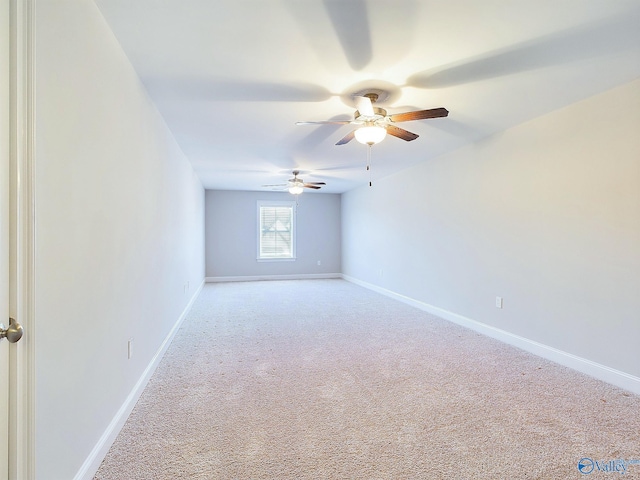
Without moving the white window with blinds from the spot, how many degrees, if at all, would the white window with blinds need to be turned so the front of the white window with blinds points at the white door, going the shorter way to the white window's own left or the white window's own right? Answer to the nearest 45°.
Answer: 0° — it already faces it

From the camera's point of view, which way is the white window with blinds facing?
toward the camera

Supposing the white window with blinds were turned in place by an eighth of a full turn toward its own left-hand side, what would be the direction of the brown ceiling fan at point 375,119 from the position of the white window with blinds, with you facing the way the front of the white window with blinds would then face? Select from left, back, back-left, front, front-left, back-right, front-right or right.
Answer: front-right
